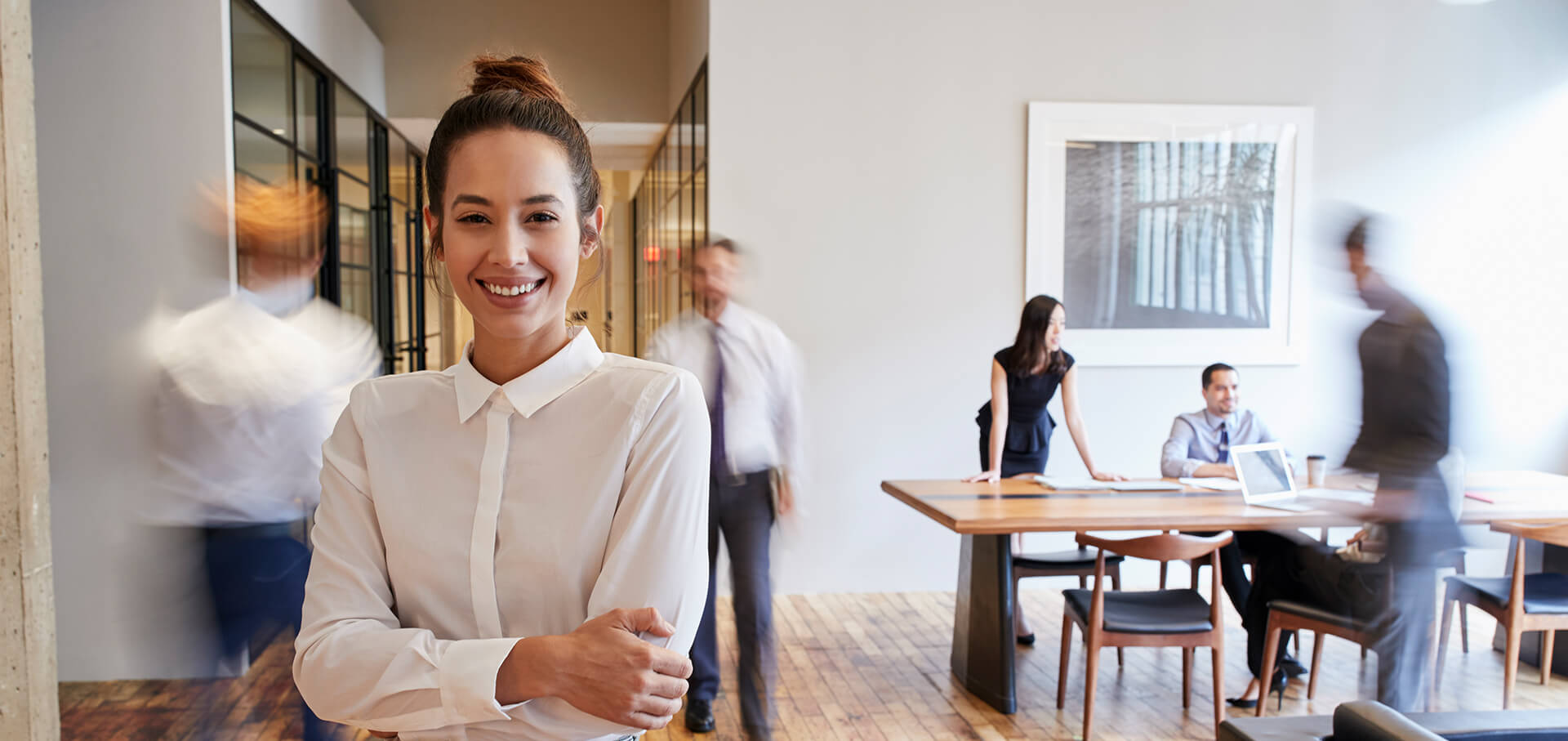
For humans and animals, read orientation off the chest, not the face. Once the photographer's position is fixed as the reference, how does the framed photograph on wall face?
facing the viewer

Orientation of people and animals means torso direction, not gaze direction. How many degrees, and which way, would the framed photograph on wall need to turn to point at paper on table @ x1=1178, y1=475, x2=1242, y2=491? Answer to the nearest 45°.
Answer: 0° — it already faces it

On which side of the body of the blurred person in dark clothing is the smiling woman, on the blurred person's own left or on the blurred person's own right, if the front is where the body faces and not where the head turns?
on the blurred person's own left

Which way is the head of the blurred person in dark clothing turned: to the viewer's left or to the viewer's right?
to the viewer's left

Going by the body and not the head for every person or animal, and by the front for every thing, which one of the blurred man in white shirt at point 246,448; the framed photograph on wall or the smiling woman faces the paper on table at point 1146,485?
the framed photograph on wall

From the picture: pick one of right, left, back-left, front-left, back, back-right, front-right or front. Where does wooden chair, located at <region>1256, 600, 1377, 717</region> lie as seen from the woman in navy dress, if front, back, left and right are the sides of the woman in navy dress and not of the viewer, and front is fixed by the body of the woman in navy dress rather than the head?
front

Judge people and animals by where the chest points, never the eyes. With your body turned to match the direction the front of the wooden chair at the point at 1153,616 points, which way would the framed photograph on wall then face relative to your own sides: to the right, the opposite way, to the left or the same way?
the opposite way
